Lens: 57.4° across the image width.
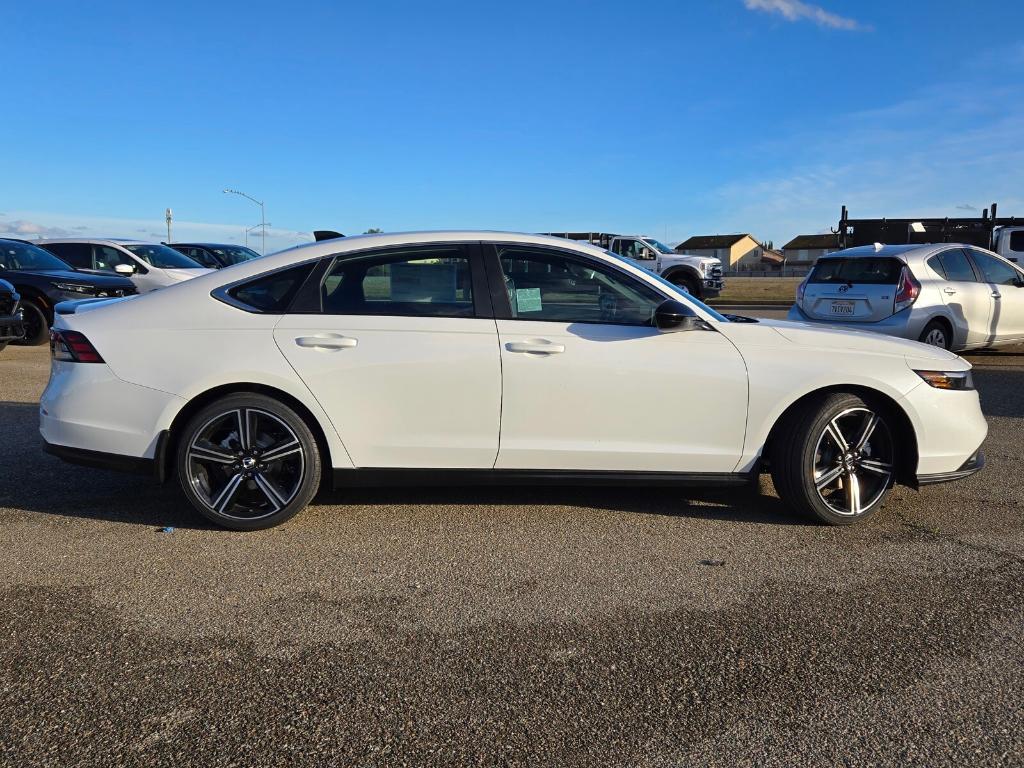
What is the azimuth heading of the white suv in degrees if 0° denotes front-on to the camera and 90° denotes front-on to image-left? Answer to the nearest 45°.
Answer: approximately 315°

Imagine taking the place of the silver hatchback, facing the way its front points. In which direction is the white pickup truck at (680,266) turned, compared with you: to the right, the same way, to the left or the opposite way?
to the right

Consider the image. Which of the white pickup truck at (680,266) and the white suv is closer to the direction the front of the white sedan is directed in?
the white pickup truck

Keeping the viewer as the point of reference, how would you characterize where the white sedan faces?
facing to the right of the viewer

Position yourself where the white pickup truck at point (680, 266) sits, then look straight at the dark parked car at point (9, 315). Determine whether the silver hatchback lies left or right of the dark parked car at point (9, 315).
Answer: left

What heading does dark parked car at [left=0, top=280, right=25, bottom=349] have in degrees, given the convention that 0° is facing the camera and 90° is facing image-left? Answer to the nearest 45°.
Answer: approximately 315°

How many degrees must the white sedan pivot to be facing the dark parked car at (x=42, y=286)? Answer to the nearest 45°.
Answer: approximately 135° to its left

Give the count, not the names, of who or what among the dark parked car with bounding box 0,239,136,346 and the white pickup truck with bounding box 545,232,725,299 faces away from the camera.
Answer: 0

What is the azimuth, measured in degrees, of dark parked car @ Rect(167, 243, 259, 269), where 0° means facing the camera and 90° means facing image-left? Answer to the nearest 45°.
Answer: approximately 315°

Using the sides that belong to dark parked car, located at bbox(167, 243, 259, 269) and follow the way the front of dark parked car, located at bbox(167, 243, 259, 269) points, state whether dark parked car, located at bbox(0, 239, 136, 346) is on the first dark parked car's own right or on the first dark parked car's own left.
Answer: on the first dark parked car's own right

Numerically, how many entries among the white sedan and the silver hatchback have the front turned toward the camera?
0
